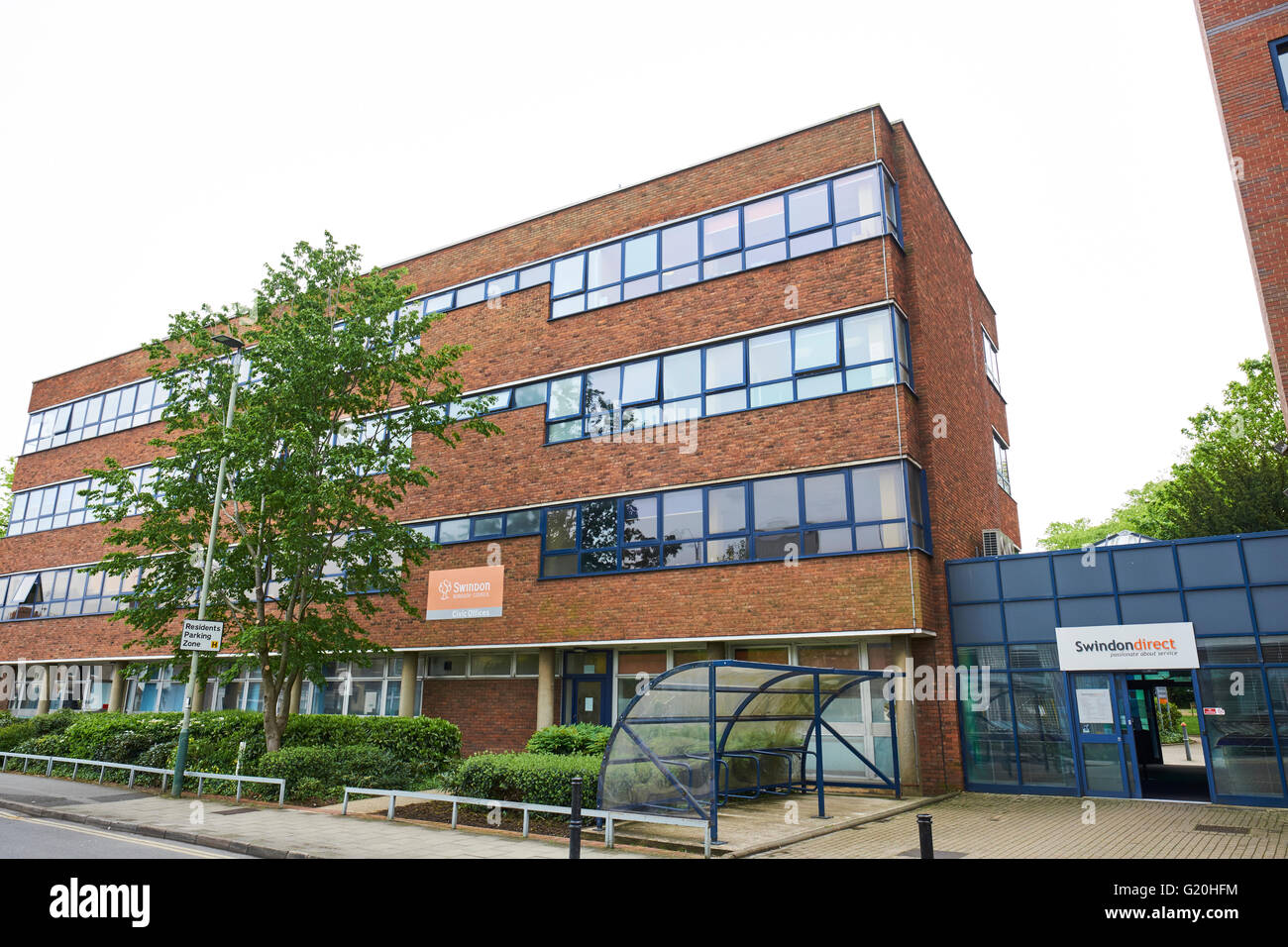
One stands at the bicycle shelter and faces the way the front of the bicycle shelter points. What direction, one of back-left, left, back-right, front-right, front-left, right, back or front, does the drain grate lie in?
front-left

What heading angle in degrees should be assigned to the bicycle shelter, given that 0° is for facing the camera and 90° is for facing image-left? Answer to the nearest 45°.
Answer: approximately 315°

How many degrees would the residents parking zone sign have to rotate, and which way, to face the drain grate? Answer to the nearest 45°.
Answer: approximately 45° to its left

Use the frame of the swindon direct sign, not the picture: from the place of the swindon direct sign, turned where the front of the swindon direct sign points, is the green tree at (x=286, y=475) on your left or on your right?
on your right

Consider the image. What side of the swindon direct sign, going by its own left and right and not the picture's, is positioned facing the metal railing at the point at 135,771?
right

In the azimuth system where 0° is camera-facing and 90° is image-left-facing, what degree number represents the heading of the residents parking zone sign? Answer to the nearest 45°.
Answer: approximately 0°

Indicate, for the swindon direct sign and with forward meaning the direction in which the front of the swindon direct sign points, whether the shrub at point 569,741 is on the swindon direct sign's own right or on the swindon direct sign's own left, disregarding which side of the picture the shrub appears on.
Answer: on the swindon direct sign's own right

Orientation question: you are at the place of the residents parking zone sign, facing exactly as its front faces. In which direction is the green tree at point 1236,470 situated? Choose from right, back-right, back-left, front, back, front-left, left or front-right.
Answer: left
